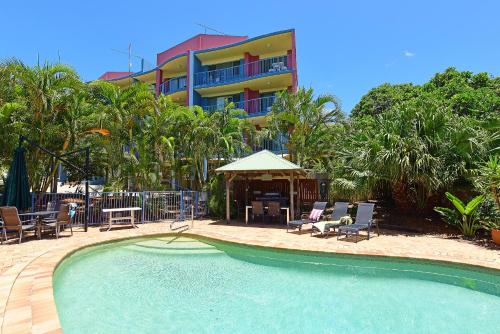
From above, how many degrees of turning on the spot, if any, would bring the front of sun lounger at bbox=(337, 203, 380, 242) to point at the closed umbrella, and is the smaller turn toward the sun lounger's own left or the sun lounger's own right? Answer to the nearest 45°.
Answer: approximately 45° to the sun lounger's own right

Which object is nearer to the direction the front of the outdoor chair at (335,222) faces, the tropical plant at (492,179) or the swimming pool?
the swimming pool

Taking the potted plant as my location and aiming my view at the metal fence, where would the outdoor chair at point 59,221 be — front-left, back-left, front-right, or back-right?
front-left

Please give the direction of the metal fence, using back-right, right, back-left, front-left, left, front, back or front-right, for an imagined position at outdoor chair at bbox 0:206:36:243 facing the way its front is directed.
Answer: front

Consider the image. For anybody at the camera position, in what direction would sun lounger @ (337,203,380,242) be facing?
facing the viewer and to the left of the viewer

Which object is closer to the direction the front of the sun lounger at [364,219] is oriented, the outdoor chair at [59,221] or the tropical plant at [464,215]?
the outdoor chair

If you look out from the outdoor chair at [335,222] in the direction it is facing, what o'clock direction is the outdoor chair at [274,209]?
the outdoor chair at [274,209] is roughly at 3 o'clock from the outdoor chair at [335,222].

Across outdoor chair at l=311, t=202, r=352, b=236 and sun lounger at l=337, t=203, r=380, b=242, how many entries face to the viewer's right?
0

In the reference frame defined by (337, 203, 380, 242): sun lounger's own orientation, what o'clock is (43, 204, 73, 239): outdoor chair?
The outdoor chair is roughly at 1 o'clock from the sun lounger.

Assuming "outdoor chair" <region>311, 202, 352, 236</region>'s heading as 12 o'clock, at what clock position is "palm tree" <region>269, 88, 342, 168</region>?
The palm tree is roughly at 4 o'clock from the outdoor chair.

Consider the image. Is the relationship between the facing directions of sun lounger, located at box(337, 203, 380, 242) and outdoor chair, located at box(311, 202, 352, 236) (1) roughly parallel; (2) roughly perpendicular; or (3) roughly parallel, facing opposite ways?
roughly parallel

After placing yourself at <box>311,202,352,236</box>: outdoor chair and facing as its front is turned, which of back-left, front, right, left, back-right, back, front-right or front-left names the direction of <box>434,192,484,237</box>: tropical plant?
back-left

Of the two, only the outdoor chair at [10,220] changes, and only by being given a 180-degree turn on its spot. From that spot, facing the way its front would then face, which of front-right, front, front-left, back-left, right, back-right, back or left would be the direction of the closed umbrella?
back-right

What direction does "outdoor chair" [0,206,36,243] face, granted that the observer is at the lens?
facing away from the viewer and to the right of the viewer
